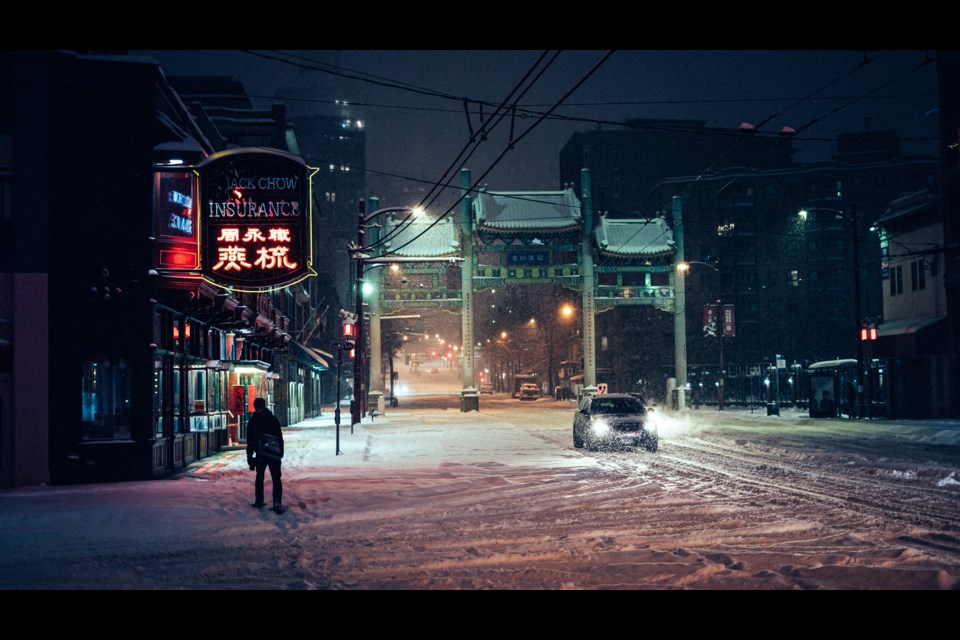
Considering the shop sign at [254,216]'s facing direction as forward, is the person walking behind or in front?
in front

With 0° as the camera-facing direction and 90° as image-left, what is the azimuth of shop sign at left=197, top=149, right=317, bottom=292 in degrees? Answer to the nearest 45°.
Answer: approximately 0°
